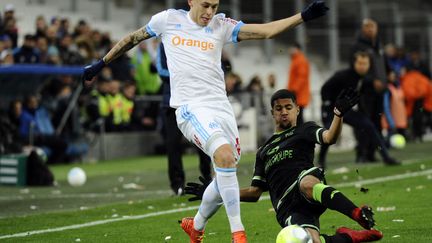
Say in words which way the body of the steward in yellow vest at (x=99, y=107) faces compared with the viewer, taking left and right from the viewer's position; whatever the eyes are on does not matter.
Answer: facing the viewer and to the right of the viewer

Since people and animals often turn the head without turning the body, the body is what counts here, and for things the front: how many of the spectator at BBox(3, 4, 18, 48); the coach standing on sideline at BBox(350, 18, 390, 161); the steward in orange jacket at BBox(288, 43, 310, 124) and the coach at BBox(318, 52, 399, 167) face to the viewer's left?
1

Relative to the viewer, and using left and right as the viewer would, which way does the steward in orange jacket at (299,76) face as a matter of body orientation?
facing to the left of the viewer

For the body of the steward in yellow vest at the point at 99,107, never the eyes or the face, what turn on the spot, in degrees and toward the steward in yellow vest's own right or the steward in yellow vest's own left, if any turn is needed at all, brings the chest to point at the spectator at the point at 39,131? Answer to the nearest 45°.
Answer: approximately 90° to the steward in yellow vest's own right

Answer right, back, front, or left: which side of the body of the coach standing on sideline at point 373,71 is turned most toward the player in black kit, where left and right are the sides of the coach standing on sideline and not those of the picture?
front

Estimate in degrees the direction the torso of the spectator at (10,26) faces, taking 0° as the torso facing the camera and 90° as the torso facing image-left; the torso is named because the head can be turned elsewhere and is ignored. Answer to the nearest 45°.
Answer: approximately 315°
